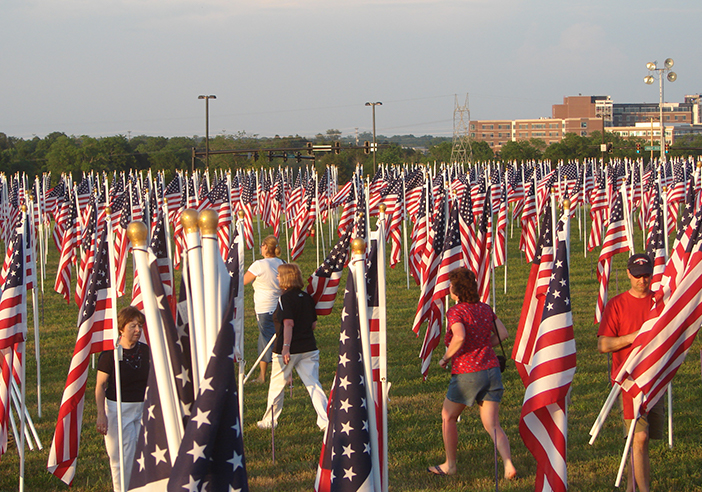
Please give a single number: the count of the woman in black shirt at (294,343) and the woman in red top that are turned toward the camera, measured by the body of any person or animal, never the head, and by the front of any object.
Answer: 0

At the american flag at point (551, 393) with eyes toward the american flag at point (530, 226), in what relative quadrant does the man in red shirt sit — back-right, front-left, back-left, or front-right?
front-right

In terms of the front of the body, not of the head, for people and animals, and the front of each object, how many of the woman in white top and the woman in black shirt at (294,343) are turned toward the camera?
0

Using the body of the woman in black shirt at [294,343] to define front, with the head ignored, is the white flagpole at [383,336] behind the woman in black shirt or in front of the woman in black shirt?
behind

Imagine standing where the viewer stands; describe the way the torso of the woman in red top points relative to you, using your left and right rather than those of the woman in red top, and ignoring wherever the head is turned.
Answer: facing away from the viewer and to the left of the viewer

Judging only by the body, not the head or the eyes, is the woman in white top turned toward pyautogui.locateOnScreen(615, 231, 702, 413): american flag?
no

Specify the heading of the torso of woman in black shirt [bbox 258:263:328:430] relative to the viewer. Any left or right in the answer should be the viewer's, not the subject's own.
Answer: facing away from the viewer and to the left of the viewer

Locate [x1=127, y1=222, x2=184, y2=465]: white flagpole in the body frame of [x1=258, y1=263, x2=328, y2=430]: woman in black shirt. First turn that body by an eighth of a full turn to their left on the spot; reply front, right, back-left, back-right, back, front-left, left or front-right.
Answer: left

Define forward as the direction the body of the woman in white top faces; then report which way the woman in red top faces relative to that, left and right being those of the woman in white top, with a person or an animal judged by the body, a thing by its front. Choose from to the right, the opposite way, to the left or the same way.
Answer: the same way

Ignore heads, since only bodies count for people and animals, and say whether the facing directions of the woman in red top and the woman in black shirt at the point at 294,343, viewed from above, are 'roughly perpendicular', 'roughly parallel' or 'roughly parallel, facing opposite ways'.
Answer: roughly parallel

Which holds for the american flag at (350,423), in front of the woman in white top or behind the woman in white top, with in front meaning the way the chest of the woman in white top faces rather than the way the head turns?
behind

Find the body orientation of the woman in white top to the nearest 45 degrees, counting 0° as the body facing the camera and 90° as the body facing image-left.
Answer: approximately 135°

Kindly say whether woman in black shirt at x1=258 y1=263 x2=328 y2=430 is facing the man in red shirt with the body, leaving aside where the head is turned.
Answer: no

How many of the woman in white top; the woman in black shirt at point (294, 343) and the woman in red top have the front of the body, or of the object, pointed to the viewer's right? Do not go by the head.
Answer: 0
